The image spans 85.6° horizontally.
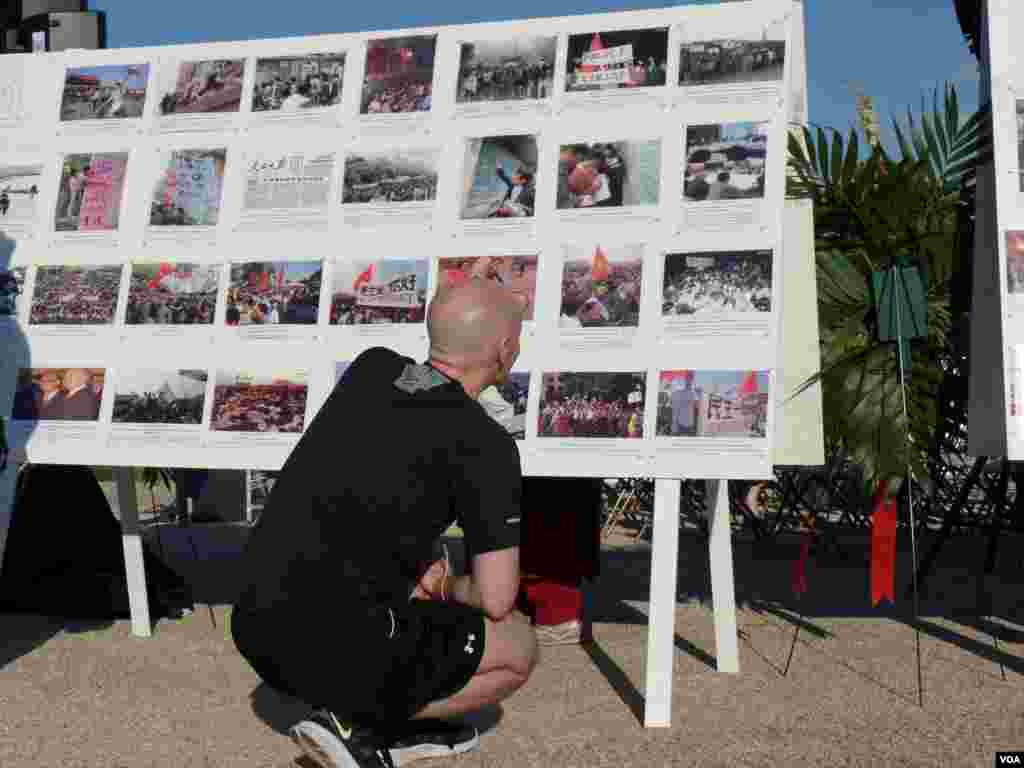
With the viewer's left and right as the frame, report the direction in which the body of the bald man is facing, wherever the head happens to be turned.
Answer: facing away from the viewer and to the right of the viewer

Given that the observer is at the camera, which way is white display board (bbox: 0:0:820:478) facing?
facing the viewer

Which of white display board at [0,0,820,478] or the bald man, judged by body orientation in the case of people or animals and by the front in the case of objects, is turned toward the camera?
the white display board

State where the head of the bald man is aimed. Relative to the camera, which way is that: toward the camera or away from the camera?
away from the camera

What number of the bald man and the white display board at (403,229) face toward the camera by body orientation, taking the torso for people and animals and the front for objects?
1
